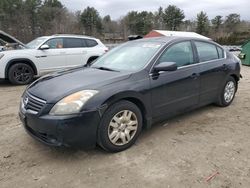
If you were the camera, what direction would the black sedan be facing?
facing the viewer and to the left of the viewer

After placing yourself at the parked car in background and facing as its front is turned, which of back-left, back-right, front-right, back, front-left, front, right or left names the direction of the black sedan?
left

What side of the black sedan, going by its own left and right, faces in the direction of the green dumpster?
back

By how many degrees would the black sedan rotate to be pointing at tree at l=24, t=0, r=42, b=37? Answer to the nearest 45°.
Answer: approximately 135° to its right

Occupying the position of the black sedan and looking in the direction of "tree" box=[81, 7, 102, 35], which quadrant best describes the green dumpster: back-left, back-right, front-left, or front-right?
front-right

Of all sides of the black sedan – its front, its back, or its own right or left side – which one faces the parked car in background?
right

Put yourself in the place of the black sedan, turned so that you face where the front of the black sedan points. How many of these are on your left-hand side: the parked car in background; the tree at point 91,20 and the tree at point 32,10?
0

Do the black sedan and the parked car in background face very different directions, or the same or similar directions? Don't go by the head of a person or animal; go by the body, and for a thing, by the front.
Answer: same or similar directions

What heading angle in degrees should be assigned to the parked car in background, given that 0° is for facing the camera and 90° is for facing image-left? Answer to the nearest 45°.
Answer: approximately 90°

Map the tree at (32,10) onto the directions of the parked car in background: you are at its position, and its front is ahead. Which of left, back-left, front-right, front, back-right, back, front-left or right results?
right

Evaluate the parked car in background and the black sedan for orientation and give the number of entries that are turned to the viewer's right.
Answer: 0

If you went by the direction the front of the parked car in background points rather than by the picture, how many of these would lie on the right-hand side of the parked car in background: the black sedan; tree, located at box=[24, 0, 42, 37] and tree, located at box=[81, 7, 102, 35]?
2
